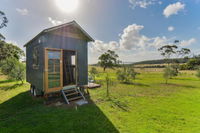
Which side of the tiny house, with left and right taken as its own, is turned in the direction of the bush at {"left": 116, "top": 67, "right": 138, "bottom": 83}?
left

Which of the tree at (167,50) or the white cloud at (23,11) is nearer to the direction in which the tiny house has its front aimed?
the tree

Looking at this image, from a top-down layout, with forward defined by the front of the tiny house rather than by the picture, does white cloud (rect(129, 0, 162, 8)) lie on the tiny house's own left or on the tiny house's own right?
on the tiny house's own left

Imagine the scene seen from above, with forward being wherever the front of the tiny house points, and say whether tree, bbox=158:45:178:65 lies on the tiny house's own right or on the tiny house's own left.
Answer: on the tiny house's own left

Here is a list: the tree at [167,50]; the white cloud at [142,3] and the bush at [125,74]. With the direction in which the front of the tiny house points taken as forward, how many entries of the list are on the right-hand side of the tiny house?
0

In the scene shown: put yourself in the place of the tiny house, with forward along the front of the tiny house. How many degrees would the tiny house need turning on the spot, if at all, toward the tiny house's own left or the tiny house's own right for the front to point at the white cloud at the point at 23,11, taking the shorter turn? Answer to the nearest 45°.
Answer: approximately 180°

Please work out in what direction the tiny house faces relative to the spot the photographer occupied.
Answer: facing the viewer and to the right of the viewer
